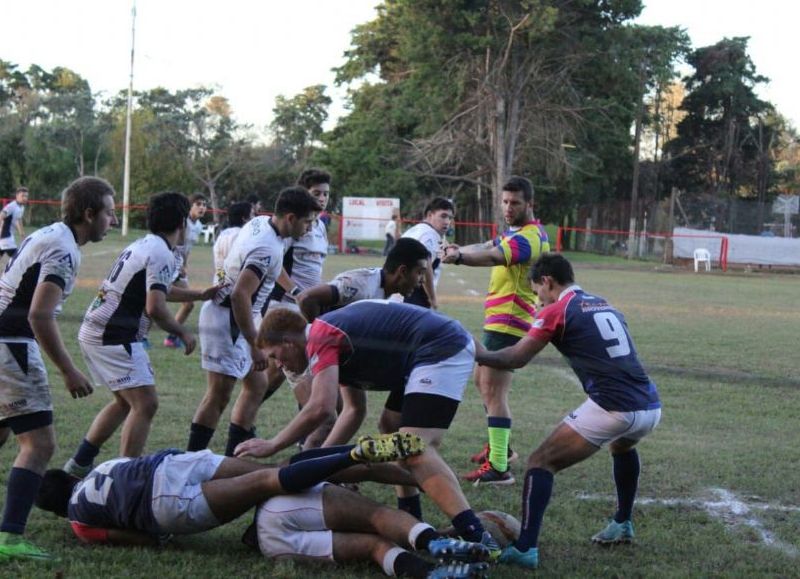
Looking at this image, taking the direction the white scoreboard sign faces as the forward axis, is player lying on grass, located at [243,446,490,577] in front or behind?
in front

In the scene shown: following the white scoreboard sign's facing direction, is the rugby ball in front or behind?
in front

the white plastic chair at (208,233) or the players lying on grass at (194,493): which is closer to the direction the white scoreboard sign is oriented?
the players lying on grass

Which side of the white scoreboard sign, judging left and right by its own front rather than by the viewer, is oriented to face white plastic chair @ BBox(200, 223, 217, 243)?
right

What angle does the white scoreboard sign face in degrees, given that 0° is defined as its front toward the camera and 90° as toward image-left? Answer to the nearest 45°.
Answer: approximately 0°

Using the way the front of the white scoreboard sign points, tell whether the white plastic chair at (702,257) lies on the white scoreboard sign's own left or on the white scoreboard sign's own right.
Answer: on the white scoreboard sign's own left

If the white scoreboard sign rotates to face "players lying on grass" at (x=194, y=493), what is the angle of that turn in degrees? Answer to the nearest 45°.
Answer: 0° — it already faces them

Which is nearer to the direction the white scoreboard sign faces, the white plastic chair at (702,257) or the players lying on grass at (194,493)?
the players lying on grass
